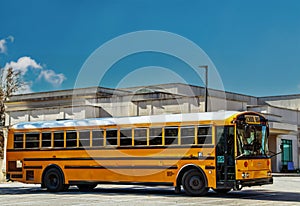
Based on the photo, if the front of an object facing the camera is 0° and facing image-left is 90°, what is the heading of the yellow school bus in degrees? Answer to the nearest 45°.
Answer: approximately 315°
